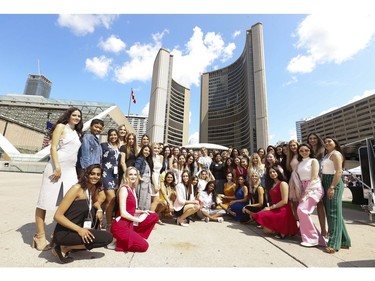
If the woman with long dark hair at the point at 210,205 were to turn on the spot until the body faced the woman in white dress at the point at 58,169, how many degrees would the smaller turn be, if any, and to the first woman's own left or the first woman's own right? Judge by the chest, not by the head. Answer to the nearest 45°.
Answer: approximately 45° to the first woman's own right

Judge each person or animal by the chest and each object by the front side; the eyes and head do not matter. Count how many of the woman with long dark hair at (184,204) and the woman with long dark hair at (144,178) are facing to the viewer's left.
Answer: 0

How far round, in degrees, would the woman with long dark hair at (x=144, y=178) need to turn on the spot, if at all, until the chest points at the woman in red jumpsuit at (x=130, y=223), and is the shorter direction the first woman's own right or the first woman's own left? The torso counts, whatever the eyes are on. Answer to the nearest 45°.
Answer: approximately 45° to the first woman's own right

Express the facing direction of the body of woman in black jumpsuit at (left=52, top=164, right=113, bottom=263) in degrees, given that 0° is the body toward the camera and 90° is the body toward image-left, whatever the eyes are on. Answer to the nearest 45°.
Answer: approximately 315°

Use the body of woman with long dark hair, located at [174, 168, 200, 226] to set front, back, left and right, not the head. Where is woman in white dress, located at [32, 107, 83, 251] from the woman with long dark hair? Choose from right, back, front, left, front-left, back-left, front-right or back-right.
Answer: right

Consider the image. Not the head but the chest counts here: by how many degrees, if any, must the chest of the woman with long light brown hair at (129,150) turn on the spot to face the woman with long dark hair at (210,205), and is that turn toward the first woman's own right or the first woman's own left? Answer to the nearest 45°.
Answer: approximately 45° to the first woman's own left

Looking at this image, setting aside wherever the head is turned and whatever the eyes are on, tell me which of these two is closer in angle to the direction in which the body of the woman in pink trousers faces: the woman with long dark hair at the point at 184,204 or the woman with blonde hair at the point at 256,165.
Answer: the woman with long dark hair

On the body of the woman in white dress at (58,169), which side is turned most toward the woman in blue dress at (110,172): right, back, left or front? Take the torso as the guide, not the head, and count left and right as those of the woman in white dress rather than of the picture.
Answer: left
